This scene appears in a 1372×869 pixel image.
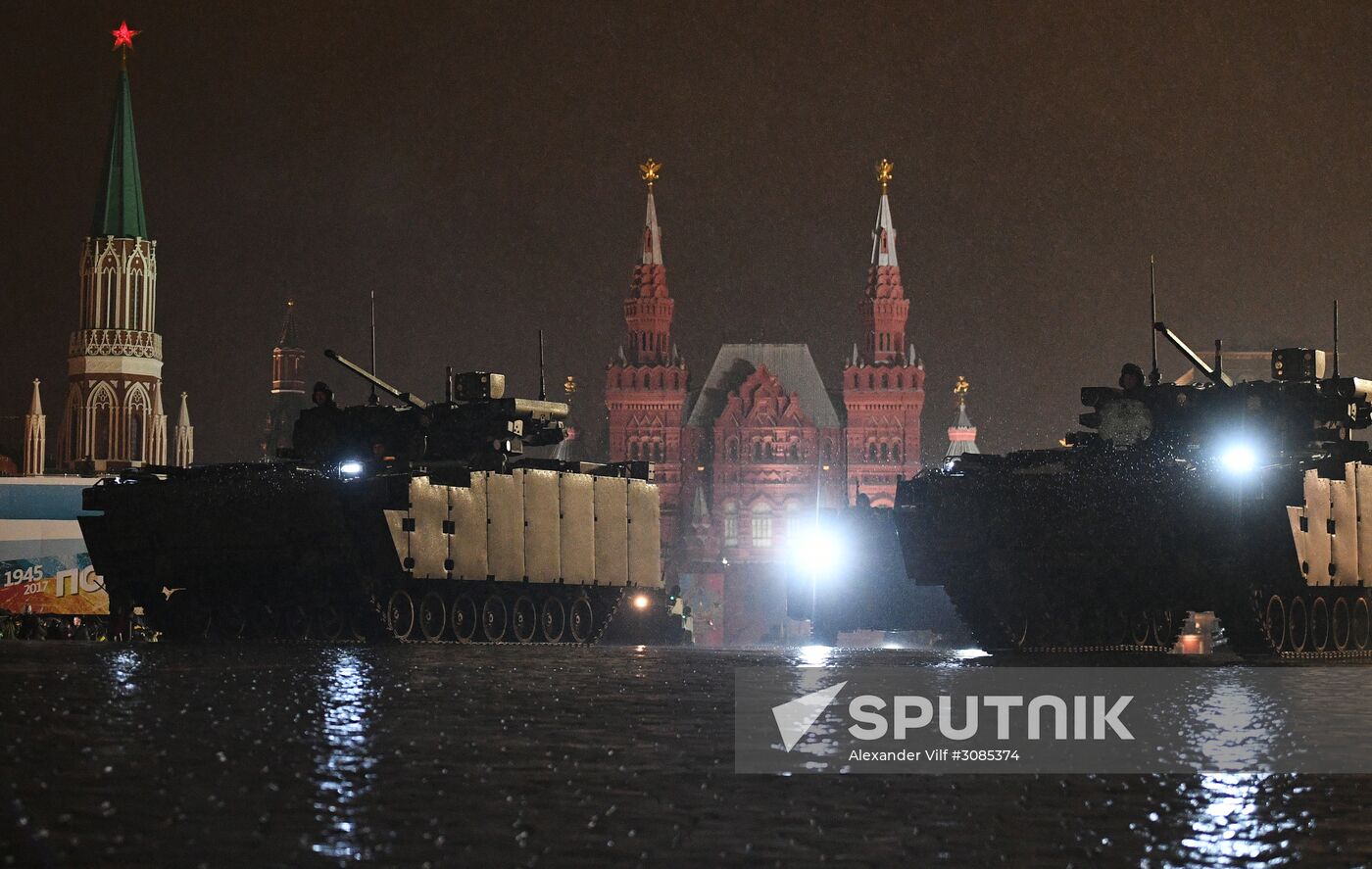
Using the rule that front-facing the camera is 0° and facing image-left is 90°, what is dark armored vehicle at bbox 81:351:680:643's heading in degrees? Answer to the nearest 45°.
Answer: approximately 45°

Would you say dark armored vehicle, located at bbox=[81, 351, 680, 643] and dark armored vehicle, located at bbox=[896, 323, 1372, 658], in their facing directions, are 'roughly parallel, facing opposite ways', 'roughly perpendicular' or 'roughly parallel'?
roughly parallel

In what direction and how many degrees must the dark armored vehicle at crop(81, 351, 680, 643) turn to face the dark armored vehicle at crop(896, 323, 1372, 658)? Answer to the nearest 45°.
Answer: approximately 135° to its left

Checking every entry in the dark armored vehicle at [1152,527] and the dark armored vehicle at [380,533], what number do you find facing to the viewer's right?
0

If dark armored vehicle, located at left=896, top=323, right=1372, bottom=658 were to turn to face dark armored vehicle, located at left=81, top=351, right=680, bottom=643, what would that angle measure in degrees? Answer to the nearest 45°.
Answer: approximately 45° to its right
